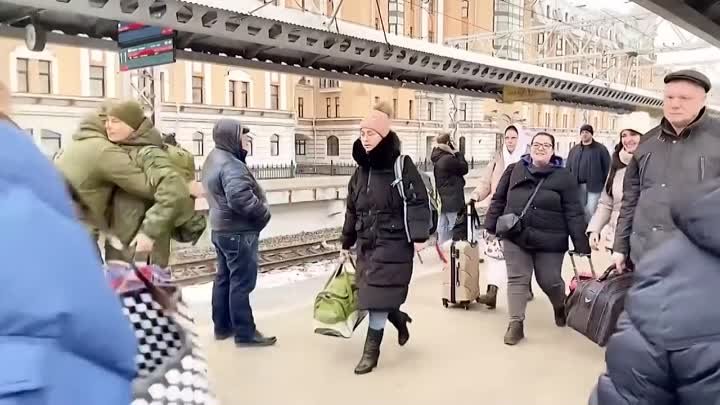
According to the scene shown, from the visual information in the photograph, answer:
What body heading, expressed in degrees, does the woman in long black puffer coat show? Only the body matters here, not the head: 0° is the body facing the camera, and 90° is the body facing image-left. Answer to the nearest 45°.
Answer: approximately 45°

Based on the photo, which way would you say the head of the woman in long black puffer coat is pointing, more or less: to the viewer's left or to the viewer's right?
to the viewer's left

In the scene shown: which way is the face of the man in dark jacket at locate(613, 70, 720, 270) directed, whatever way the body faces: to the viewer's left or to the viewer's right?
to the viewer's left

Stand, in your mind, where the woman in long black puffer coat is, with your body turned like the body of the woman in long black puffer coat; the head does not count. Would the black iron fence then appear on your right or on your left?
on your right

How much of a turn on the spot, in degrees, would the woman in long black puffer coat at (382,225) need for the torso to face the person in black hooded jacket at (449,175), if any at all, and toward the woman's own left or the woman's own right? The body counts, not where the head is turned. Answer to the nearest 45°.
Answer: approximately 135° to the woman's own right

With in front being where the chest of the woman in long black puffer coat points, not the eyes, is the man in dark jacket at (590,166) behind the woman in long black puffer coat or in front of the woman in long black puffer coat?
behind
